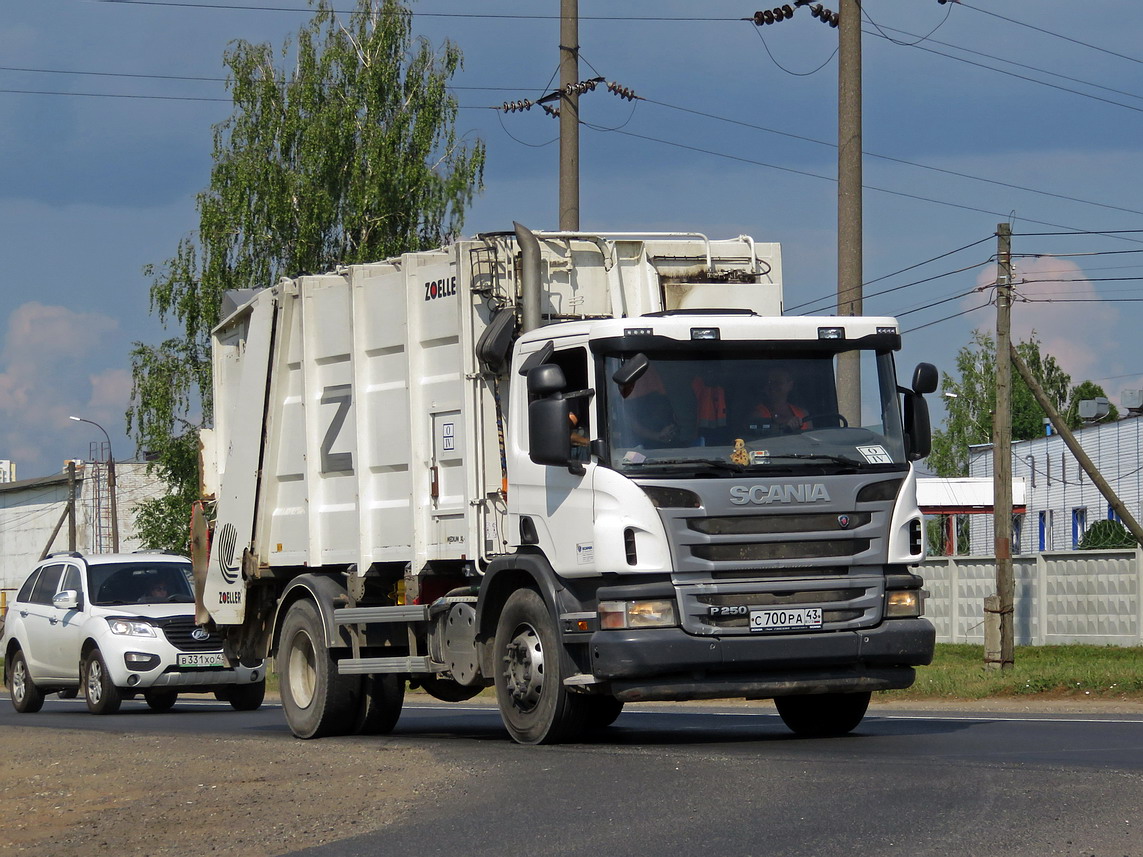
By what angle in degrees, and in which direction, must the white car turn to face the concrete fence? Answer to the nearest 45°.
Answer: approximately 90° to its left

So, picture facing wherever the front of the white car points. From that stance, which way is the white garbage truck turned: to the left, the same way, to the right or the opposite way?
the same way

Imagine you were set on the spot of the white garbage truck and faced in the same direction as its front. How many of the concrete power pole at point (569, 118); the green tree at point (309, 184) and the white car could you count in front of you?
0

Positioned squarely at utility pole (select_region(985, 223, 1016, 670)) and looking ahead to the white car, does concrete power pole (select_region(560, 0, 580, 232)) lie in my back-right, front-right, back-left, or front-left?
front-right

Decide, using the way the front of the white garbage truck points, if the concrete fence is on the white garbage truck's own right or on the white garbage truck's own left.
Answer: on the white garbage truck's own left

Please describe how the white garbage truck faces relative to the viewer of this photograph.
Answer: facing the viewer and to the right of the viewer

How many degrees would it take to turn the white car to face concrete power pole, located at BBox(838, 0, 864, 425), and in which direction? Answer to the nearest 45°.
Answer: approximately 45° to its left

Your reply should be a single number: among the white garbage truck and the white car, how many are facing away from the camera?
0

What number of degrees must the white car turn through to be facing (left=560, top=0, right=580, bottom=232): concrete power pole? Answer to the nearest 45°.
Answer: approximately 90° to its left

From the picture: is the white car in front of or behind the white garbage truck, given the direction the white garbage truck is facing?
behind

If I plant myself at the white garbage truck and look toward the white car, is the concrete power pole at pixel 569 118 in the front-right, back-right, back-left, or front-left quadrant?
front-right

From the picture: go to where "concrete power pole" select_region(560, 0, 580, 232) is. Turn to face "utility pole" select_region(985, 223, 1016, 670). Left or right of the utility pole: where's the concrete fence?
left
